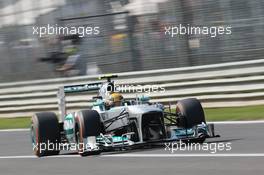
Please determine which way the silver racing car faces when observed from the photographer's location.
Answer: facing the viewer and to the right of the viewer
